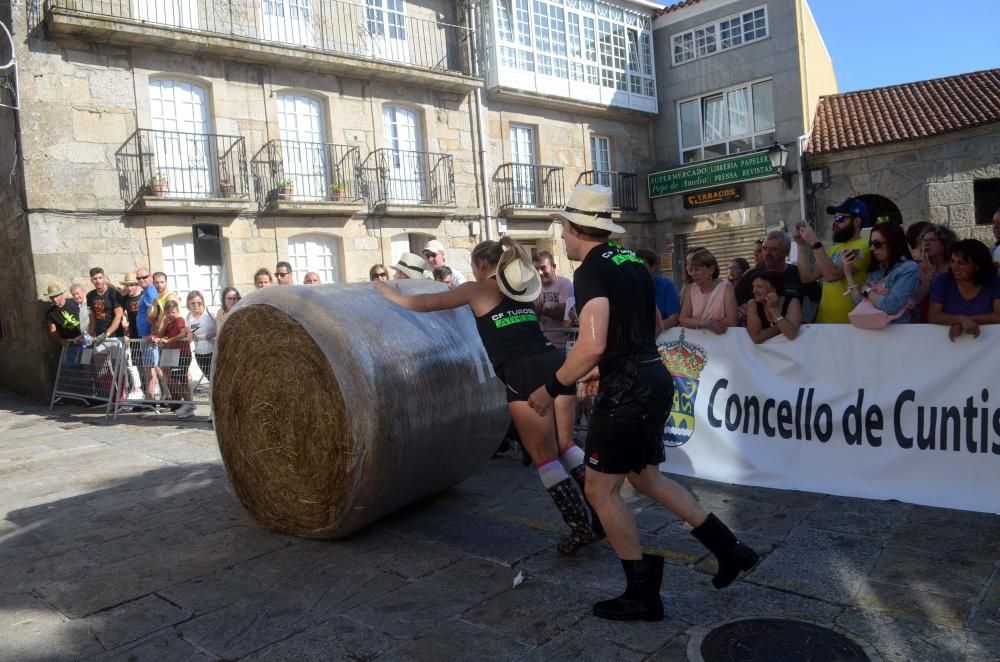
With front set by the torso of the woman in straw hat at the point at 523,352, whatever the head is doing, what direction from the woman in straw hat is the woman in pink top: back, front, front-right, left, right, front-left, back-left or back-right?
right

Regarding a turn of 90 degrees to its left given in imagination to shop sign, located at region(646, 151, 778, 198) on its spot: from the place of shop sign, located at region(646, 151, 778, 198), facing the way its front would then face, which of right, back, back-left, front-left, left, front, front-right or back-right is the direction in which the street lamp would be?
front

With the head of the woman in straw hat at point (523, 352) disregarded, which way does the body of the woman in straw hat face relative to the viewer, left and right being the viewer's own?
facing away from the viewer and to the left of the viewer

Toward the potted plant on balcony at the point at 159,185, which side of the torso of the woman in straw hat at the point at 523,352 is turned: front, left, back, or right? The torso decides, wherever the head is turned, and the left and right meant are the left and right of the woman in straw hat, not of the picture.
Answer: front

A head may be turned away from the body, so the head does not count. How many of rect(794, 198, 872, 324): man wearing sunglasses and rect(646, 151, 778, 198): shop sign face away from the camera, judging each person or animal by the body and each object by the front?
0

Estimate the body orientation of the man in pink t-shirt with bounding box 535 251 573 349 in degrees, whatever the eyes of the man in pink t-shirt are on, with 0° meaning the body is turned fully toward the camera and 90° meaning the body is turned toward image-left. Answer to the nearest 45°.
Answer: approximately 45°

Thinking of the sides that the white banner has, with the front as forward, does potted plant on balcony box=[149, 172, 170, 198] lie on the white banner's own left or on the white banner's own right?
on the white banner's own right

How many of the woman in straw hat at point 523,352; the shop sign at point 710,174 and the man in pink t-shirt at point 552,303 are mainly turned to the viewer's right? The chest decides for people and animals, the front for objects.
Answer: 0

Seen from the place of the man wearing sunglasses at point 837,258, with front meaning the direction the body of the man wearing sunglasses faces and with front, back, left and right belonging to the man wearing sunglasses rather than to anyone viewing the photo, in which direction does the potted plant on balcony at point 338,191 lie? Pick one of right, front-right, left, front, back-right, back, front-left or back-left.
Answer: right

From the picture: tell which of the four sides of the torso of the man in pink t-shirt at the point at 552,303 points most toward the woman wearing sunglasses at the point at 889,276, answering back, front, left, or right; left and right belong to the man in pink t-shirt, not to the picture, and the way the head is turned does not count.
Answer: left

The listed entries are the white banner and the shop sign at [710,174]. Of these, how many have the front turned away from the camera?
0

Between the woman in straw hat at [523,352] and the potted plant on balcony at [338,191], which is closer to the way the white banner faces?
the woman in straw hat

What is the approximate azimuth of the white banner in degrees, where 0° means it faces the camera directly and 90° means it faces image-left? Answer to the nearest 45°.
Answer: approximately 45°

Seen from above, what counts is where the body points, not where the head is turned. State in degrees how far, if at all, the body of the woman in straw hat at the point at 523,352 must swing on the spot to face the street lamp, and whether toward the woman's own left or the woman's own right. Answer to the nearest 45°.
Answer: approximately 90° to the woman's own right

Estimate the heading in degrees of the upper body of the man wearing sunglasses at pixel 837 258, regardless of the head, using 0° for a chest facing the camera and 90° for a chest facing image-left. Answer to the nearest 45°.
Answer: approximately 45°
